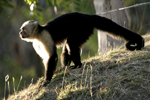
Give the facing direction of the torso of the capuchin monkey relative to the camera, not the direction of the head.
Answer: to the viewer's left

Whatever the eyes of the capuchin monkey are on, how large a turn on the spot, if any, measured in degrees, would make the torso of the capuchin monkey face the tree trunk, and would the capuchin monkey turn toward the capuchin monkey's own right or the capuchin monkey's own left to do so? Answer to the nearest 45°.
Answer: approximately 135° to the capuchin monkey's own right
